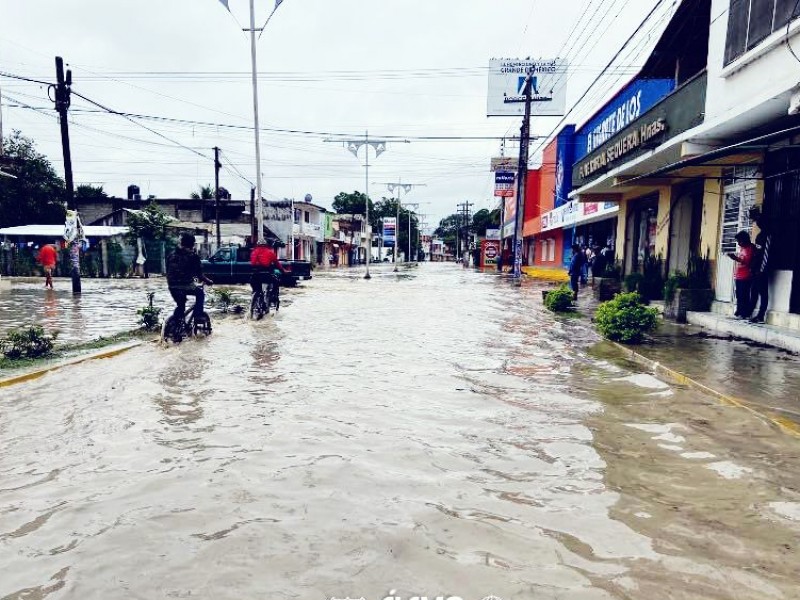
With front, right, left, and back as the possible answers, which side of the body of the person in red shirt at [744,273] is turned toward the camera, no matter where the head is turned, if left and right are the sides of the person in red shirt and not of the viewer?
left

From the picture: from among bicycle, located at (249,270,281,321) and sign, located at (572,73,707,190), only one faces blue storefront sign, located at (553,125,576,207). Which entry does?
the bicycle

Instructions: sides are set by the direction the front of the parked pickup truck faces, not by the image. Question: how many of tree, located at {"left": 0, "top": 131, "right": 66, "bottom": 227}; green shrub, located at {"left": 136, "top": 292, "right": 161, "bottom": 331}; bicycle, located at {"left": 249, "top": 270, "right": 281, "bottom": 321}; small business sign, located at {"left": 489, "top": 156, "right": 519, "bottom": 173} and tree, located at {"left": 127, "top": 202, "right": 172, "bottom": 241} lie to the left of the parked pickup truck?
2

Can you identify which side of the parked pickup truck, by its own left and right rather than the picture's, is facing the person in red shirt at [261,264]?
left

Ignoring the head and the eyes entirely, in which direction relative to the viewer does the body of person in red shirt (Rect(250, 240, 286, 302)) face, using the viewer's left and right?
facing away from the viewer and to the right of the viewer

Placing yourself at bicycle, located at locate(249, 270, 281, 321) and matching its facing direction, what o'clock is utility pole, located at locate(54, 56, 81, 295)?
The utility pole is roughly at 9 o'clock from the bicycle.

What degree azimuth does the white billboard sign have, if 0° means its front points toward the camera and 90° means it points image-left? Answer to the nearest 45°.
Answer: approximately 0°

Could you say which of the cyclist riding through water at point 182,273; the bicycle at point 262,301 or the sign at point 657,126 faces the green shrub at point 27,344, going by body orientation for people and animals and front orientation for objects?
the sign

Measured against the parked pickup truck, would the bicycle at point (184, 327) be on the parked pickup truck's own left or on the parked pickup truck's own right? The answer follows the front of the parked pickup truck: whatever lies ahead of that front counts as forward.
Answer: on the parked pickup truck's own left

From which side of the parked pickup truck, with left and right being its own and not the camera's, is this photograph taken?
left
